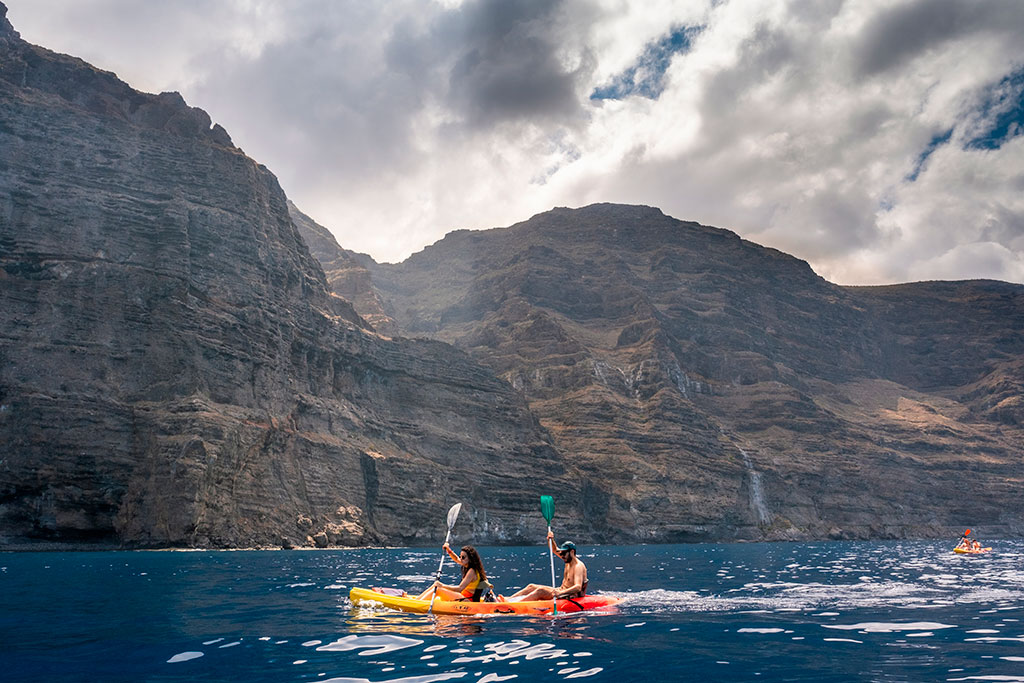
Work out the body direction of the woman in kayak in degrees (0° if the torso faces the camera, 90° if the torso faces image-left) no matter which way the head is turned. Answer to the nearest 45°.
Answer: approximately 90°

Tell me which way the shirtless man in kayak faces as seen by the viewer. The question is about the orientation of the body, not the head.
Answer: to the viewer's left

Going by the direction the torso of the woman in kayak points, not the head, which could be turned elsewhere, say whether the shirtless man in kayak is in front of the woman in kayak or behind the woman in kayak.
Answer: behind

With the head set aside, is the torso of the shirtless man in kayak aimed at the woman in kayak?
yes

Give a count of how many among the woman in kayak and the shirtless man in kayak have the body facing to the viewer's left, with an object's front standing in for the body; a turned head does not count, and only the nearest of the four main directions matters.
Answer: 2

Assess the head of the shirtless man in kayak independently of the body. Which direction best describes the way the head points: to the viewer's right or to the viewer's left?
to the viewer's left
